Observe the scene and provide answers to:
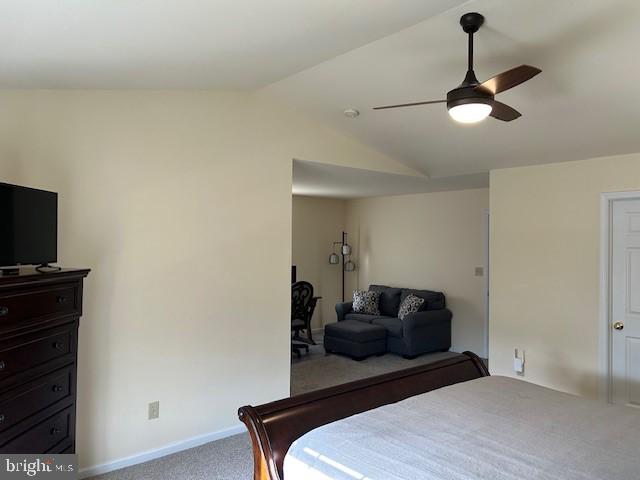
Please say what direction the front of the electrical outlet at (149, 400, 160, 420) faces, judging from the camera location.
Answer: facing the viewer and to the right of the viewer

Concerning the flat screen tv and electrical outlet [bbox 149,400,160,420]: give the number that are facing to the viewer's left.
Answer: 0

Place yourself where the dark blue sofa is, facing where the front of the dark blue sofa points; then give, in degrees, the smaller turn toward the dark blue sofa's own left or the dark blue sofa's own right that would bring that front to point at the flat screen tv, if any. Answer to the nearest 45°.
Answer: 0° — it already faces it

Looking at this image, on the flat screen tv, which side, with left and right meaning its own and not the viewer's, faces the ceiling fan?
front

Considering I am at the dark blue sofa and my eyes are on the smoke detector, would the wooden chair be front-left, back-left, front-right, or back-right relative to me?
front-right

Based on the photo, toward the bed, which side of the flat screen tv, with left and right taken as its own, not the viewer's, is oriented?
front

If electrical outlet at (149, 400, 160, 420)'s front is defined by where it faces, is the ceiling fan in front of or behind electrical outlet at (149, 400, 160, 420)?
in front

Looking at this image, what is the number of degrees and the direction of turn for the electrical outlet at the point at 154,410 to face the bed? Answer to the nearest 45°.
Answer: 0° — it already faces it

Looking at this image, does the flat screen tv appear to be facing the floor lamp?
no

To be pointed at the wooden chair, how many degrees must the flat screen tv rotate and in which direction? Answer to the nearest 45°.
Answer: approximately 90° to its left

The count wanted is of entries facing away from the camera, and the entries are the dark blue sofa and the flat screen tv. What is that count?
0

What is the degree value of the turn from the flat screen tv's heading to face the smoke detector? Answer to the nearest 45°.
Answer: approximately 45° to its left

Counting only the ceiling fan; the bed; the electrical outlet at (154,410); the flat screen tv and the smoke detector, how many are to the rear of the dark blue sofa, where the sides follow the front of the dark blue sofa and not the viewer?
0

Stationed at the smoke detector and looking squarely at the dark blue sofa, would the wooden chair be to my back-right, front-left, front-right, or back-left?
front-left

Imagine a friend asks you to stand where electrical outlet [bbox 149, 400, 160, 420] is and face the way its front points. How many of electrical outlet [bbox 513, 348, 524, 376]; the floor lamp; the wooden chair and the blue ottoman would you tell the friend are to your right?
0

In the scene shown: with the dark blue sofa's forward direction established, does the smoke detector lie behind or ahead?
ahead

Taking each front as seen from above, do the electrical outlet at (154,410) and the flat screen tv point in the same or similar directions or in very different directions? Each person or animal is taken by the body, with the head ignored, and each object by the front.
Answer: same or similar directions
